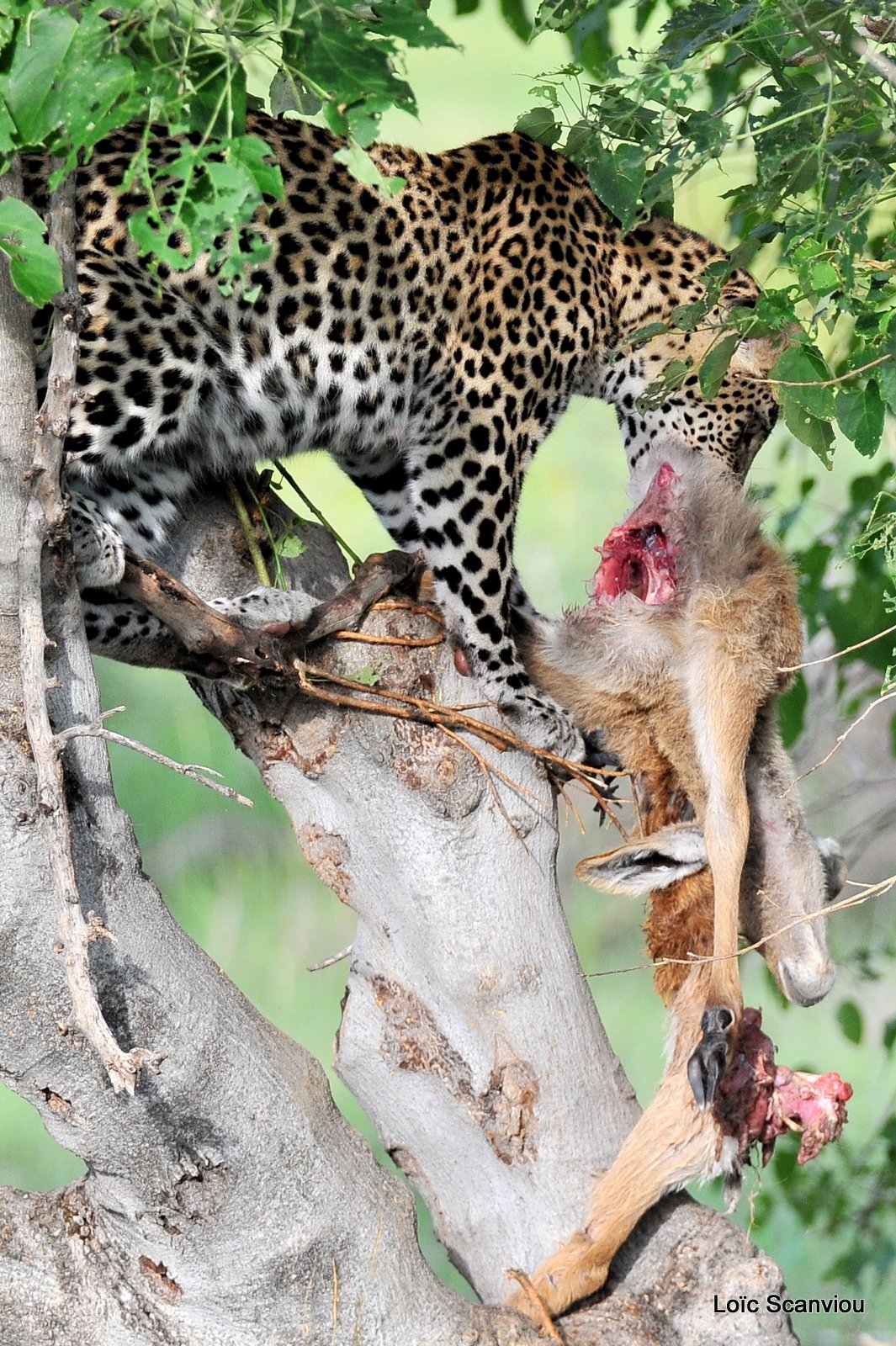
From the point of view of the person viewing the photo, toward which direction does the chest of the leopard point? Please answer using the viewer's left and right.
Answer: facing to the right of the viewer

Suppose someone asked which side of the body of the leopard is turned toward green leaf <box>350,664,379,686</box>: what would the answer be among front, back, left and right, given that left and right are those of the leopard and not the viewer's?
right

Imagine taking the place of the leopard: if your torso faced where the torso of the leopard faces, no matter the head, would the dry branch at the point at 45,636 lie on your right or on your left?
on your right

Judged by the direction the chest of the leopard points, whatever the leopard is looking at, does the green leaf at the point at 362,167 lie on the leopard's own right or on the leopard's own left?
on the leopard's own right
